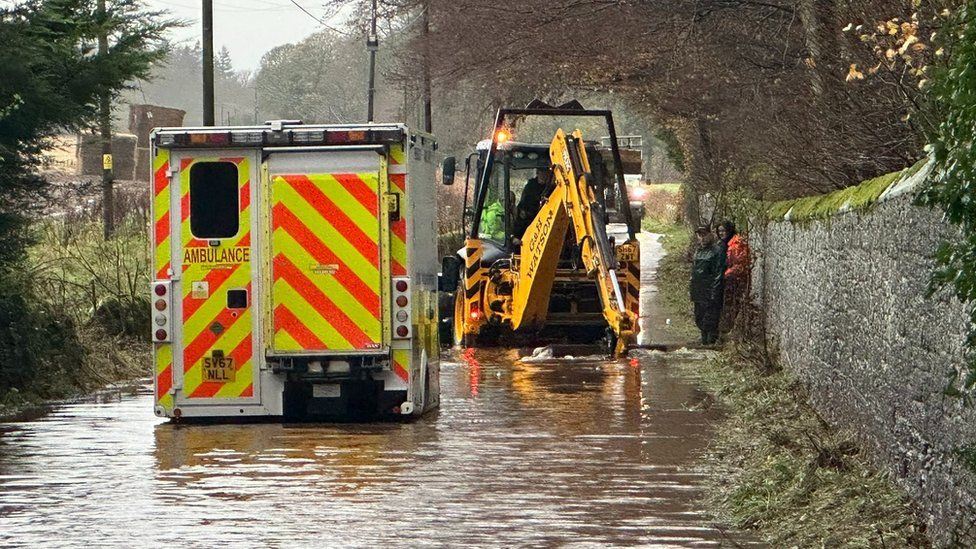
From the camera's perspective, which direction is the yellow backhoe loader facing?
away from the camera

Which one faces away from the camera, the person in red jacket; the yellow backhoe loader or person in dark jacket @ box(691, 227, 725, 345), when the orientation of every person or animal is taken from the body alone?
the yellow backhoe loader

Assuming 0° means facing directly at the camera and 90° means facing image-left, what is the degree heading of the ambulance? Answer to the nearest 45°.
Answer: approximately 180°

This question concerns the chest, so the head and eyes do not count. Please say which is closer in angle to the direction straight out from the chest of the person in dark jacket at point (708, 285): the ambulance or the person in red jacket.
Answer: the ambulance

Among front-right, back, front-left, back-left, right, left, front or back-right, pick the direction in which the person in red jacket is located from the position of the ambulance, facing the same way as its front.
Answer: front-right

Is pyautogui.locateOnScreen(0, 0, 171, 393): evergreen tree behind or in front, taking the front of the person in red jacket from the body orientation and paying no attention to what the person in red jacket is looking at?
in front

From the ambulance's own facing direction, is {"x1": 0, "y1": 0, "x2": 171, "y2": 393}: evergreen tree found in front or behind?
in front

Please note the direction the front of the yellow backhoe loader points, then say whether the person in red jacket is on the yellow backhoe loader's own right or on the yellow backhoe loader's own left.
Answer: on the yellow backhoe loader's own right

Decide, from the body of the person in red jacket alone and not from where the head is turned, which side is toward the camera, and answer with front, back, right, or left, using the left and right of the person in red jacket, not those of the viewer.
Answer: left

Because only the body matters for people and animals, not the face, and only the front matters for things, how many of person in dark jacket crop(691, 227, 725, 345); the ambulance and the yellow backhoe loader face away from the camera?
2

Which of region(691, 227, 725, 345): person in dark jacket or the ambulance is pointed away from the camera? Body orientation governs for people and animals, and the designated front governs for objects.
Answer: the ambulance

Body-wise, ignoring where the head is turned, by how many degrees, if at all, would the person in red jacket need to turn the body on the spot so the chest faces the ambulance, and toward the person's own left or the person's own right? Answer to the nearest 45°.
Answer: approximately 45° to the person's own left
